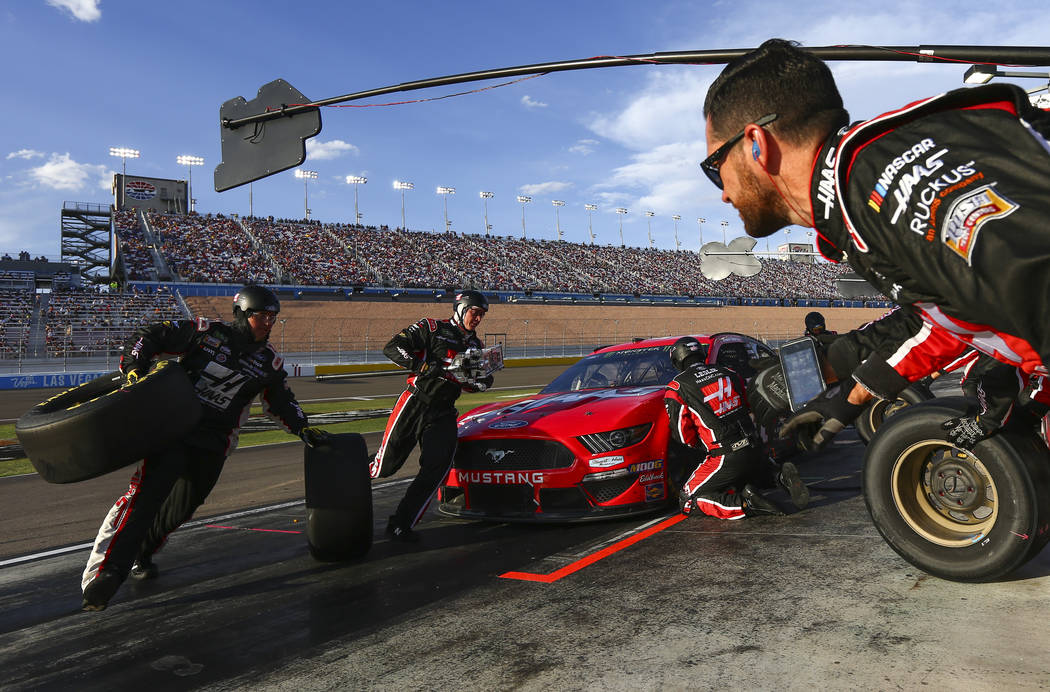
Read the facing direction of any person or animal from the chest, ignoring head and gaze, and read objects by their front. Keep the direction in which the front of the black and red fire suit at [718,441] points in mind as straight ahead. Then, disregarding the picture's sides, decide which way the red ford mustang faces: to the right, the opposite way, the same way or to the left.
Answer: to the left

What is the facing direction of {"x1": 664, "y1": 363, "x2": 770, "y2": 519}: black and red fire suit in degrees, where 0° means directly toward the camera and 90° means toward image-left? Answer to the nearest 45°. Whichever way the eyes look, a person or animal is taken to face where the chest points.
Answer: approximately 135°

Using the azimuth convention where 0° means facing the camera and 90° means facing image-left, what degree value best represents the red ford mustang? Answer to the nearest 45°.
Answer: approximately 45°

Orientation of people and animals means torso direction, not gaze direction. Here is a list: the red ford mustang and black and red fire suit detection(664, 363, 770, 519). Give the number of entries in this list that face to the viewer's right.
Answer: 0
